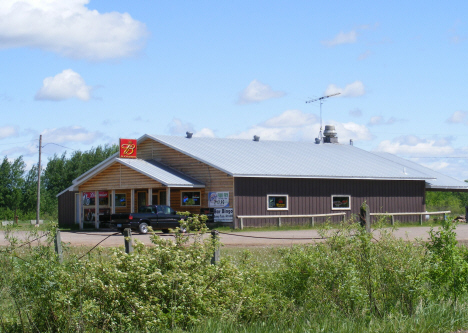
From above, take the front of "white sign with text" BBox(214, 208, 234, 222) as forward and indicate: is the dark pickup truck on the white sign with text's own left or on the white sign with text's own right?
on the white sign with text's own right

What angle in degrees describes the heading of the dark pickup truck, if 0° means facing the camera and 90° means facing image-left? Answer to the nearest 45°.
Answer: approximately 225°

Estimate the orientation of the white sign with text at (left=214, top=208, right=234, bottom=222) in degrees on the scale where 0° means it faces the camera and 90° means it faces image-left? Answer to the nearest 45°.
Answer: approximately 0°

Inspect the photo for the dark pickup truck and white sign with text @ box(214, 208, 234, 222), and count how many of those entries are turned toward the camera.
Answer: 1

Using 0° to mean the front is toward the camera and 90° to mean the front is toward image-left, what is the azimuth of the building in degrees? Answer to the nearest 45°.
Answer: approximately 45°

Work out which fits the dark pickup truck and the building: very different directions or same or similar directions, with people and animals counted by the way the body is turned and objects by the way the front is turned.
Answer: very different directions
